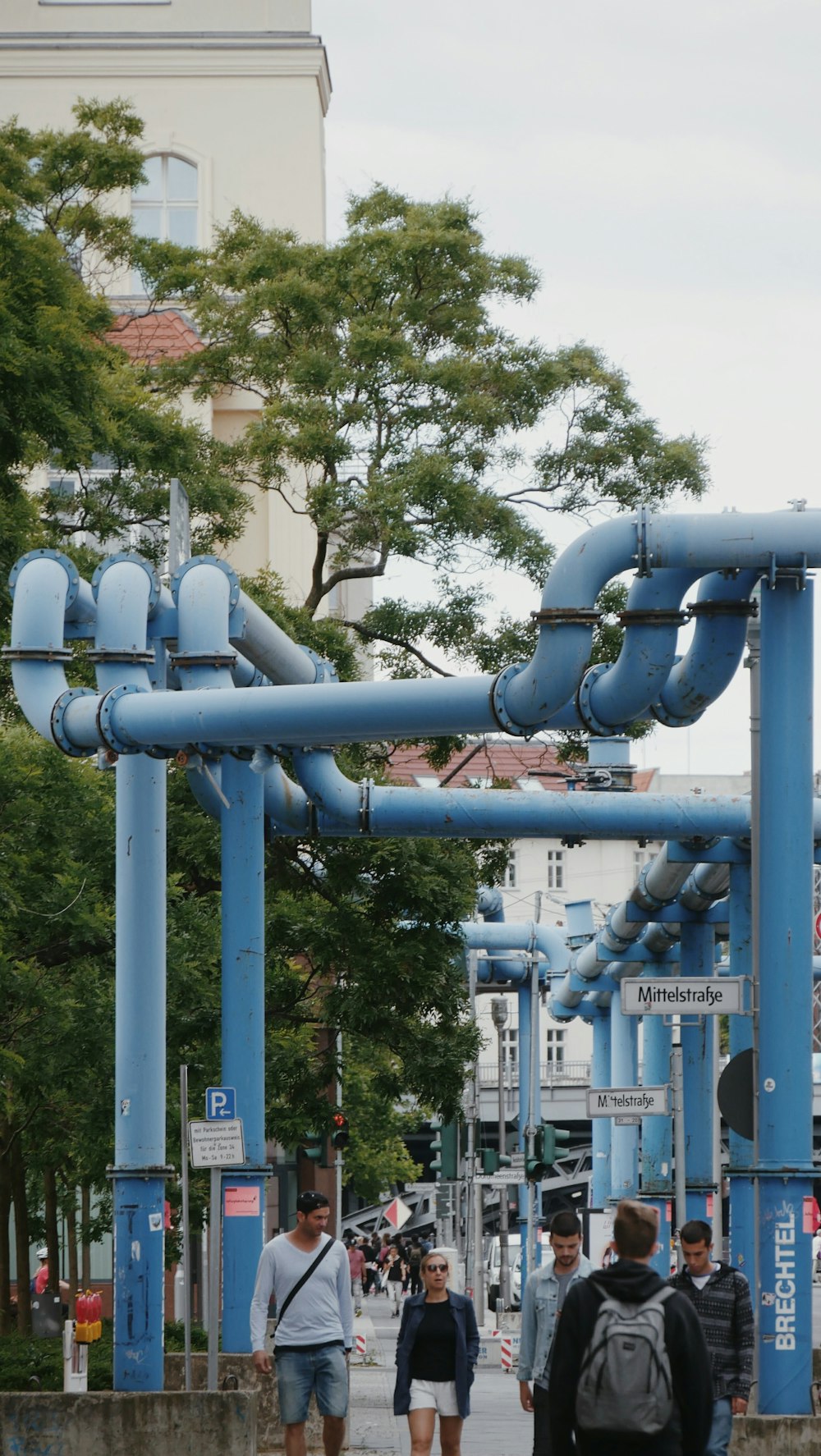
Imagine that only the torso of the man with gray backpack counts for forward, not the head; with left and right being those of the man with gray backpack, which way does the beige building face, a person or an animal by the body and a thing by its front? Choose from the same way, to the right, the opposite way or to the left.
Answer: the opposite way

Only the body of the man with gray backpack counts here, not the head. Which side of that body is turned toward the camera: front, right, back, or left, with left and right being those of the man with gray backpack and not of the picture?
back

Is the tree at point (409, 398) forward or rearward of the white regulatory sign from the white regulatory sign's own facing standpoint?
rearward

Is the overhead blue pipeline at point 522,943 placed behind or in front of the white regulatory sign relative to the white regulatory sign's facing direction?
behind

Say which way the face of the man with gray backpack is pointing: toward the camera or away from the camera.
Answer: away from the camera

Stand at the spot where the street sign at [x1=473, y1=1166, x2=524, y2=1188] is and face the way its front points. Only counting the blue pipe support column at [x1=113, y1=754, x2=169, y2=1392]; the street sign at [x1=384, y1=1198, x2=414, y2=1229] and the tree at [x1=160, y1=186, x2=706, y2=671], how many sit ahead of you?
2

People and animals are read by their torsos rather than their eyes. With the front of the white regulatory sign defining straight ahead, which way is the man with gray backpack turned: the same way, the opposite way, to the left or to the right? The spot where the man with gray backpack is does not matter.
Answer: the opposite way

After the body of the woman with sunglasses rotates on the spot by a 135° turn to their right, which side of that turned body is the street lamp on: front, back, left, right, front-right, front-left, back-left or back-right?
front-right

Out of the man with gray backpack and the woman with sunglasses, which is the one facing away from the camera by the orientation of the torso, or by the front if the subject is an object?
the man with gray backpack
